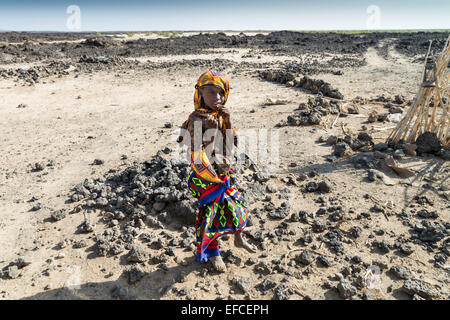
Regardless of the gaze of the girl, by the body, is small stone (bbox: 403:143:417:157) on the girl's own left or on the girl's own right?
on the girl's own left

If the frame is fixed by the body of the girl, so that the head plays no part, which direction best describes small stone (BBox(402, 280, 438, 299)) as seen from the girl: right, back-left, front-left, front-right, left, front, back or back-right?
front-left

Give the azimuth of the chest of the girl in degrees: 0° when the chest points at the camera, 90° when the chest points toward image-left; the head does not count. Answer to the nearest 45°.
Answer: approximately 315°

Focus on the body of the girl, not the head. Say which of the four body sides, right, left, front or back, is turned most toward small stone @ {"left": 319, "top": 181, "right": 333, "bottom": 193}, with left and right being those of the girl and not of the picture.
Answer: left

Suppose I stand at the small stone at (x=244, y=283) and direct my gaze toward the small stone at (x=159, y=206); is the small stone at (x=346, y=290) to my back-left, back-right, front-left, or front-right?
back-right

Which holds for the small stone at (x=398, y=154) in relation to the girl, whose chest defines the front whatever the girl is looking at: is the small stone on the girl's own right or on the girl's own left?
on the girl's own left

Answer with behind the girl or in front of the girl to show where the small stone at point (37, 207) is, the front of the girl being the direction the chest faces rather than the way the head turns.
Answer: behind

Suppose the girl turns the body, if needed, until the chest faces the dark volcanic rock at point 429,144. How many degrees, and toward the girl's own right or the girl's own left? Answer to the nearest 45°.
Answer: approximately 90° to the girl's own left

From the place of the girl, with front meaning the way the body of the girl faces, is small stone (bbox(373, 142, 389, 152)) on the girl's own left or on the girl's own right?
on the girl's own left

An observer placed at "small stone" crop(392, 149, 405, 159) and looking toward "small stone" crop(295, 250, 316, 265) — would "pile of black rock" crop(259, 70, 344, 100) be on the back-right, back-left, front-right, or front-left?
back-right

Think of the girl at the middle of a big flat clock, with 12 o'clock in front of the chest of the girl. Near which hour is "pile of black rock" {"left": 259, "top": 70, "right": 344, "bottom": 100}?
The pile of black rock is roughly at 8 o'clock from the girl.
